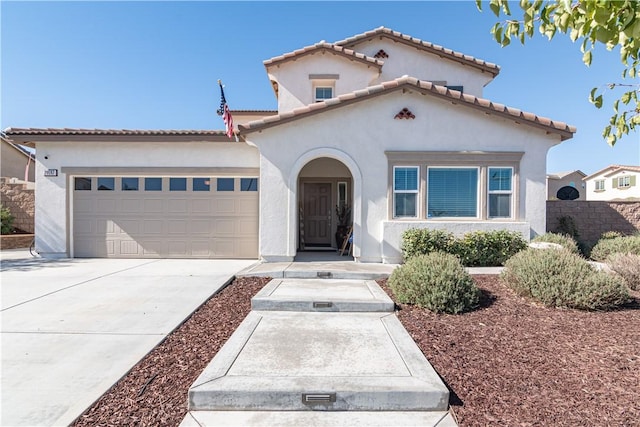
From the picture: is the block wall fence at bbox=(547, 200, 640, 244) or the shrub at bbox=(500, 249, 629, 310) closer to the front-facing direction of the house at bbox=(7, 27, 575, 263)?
the shrub

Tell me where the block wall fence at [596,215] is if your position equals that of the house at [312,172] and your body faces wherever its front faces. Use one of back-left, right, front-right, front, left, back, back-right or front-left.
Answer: left

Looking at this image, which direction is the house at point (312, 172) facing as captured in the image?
toward the camera

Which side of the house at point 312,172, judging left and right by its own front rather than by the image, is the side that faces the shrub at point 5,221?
right

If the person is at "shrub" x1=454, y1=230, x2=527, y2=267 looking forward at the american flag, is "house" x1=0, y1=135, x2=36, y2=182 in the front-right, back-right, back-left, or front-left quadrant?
front-right

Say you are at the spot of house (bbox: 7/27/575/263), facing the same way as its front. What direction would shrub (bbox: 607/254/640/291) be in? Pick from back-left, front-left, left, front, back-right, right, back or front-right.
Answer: front-left

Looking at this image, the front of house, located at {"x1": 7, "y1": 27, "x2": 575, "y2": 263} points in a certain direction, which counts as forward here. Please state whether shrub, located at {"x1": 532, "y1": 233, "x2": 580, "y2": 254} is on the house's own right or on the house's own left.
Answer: on the house's own left

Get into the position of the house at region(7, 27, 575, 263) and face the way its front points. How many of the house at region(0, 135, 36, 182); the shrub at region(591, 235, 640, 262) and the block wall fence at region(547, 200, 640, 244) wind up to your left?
2

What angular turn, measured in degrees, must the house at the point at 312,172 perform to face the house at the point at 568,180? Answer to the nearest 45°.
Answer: approximately 135° to its left

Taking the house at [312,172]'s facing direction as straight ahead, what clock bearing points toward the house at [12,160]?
the house at [12,160] is roughly at 4 o'clock from the house at [312,172].

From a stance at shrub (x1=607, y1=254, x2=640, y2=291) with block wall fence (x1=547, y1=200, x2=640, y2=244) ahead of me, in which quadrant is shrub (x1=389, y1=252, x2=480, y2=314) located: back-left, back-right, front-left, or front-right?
back-left

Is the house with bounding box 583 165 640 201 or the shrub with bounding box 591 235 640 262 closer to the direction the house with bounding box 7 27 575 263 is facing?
the shrub

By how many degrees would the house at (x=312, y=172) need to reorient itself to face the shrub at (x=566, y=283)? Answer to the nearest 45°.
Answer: approximately 45° to its left

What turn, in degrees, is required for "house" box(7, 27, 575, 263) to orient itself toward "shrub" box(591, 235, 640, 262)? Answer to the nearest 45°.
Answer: approximately 90° to its left

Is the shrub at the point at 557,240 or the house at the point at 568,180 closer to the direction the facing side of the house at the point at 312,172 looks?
the shrub

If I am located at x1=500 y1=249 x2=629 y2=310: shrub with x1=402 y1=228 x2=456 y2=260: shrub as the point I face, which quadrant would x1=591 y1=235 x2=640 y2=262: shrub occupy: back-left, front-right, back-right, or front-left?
front-right

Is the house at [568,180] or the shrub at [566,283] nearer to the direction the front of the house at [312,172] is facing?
the shrub
